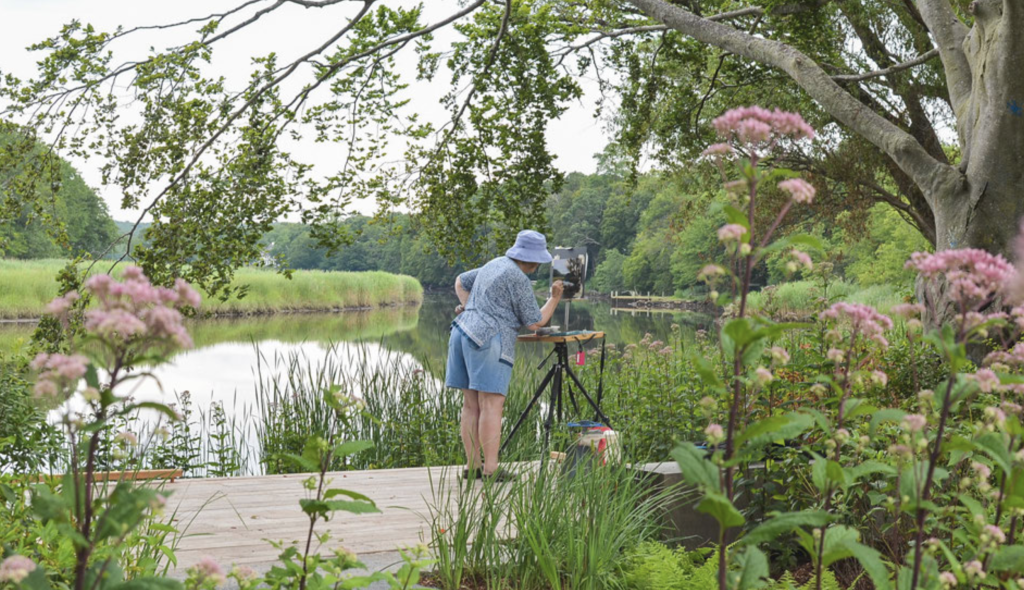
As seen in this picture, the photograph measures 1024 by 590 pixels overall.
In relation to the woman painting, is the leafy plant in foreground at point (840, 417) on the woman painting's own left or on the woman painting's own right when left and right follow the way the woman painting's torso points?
on the woman painting's own right

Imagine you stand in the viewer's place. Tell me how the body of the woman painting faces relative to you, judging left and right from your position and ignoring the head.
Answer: facing away from the viewer and to the right of the viewer

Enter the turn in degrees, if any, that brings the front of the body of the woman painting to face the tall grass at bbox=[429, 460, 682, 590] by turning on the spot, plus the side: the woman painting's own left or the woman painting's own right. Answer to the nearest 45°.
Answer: approximately 135° to the woman painting's own right

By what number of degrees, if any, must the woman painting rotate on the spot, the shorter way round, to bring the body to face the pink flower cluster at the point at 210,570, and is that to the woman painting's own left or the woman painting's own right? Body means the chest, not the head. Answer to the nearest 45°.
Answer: approximately 135° to the woman painting's own right

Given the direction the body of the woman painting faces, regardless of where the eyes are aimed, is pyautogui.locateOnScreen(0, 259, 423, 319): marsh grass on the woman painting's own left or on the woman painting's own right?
on the woman painting's own left

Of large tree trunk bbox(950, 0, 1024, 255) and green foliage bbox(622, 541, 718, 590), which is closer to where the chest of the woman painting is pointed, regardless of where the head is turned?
the large tree trunk

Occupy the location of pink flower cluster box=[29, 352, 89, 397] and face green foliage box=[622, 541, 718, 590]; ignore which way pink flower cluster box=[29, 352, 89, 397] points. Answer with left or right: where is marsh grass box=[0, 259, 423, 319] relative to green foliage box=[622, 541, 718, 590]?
left
